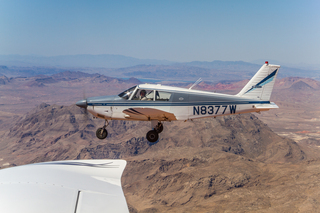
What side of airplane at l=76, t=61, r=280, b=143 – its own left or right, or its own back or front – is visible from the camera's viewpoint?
left
